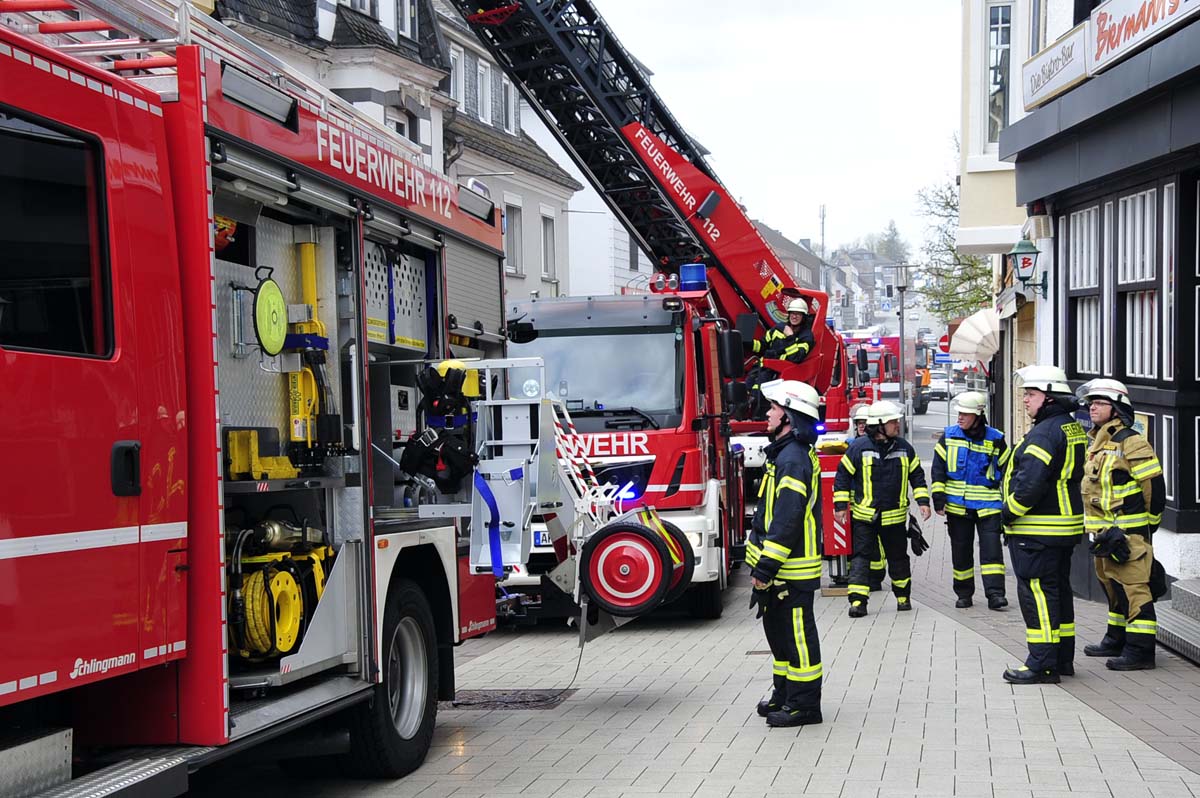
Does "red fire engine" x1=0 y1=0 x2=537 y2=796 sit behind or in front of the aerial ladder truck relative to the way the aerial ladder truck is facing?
in front

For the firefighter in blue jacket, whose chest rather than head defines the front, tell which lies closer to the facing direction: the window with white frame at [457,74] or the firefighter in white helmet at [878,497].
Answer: the firefighter in white helmet

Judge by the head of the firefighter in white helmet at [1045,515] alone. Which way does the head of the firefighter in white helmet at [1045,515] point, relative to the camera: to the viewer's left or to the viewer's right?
to the viewer's left

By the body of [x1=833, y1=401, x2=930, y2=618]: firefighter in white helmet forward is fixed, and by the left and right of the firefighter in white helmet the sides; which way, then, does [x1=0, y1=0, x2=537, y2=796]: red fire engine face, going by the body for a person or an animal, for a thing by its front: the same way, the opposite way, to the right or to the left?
the same way

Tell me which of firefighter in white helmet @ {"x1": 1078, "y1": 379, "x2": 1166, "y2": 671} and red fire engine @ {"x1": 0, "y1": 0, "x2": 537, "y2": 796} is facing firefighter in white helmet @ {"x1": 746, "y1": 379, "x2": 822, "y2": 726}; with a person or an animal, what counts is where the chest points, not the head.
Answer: firefighter in white helmet @ {"x1": 1078, "y1": 379, "x2": 1166, "y2": 671}

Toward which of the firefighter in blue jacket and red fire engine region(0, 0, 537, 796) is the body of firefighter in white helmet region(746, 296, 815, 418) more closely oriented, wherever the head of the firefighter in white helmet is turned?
the red fire engine

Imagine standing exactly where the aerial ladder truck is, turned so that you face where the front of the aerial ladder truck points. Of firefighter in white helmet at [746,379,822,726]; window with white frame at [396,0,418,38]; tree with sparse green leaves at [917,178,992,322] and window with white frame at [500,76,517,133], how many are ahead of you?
1

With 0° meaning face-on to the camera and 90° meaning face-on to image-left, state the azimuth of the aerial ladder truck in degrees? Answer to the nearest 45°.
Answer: approximately 0°

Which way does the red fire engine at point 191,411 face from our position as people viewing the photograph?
facing the viewer and to the left of the viewer

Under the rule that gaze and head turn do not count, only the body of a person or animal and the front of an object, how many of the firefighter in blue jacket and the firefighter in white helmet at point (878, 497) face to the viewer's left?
0

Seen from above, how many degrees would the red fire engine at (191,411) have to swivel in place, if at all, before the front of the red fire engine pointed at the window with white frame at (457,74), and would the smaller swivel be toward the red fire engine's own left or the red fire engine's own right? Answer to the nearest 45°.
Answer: approximately 135° to the red fire engine's own right

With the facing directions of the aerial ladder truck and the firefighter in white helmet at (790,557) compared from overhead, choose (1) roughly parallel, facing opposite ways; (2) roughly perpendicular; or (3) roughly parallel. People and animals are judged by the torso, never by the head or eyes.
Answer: roughly perpendicular
